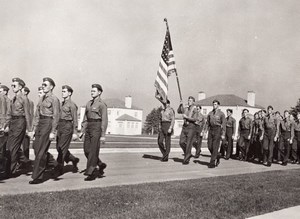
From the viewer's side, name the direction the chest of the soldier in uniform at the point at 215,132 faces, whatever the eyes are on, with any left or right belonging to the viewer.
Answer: facing the viewer and to the left of the viewer

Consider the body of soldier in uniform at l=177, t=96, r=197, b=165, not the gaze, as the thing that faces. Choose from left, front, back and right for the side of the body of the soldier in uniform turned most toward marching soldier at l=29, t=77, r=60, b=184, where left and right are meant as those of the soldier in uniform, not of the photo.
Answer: front

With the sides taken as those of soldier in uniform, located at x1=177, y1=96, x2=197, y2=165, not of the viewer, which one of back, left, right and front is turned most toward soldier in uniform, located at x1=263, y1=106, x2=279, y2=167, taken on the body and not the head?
back

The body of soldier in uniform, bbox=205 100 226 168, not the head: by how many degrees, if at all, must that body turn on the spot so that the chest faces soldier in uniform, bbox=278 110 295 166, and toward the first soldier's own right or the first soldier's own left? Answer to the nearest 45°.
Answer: approximately 180°

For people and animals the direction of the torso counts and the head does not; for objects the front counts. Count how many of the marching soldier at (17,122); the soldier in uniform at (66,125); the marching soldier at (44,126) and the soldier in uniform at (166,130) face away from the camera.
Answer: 0

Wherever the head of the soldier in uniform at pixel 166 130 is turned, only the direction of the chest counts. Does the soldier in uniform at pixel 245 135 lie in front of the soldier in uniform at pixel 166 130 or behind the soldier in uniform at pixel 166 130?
behind

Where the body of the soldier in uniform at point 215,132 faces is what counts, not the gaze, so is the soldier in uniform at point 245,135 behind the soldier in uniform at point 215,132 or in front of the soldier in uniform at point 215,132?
behind

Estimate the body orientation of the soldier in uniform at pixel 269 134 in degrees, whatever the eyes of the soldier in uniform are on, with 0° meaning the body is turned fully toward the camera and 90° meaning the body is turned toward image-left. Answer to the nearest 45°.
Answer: approximately 45°

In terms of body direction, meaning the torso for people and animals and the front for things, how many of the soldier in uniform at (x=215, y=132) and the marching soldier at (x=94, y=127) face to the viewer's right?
0

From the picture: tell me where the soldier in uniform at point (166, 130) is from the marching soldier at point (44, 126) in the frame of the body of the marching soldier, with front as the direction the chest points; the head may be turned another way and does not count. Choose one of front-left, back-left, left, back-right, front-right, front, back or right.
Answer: back

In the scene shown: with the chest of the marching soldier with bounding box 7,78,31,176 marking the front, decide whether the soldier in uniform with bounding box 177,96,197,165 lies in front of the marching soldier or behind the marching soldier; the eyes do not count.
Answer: behind

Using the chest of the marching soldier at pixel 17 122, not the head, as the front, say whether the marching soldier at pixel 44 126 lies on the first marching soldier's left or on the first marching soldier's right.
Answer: on the first marching soldier's left

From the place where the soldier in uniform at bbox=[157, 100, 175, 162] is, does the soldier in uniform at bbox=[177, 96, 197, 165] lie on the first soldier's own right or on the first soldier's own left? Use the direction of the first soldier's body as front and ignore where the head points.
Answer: on the first soldier's own left
